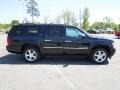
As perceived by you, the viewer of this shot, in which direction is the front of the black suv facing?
facing to the right of the viewer
